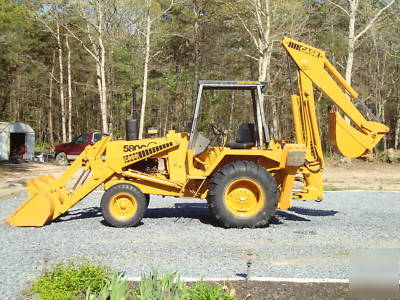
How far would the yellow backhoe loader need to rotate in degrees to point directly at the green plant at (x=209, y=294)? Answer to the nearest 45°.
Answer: approximately 90° to its left

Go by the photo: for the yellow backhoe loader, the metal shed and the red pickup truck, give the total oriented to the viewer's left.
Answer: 2

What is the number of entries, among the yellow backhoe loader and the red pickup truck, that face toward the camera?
0

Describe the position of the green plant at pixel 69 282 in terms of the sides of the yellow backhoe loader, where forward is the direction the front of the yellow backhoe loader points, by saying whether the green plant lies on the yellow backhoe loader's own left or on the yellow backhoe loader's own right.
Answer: on the yellow backhoe loader's own left

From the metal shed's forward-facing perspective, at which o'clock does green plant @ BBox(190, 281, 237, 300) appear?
The green plant is roughly at 12 o'clock from the metal shed.

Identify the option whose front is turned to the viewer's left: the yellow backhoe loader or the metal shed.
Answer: the yellow backhoe loader

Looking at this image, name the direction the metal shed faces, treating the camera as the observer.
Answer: facing the viewer

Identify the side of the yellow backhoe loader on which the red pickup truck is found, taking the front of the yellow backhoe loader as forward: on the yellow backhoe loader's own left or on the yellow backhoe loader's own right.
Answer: on the yellow backhoe loader's own right

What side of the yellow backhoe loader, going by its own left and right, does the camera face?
left

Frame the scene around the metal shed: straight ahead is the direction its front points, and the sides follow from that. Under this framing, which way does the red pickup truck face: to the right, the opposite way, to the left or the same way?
to the right

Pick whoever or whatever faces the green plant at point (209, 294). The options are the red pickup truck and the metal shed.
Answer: the metal shed

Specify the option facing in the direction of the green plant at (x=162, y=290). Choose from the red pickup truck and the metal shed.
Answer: the metal shed

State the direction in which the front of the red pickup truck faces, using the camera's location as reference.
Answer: facing to the left of the viewer

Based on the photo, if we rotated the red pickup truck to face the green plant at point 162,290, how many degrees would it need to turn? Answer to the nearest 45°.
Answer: approximately 90° to its left

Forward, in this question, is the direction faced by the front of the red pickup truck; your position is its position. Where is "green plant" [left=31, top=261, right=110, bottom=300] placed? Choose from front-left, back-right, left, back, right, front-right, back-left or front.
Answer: left
